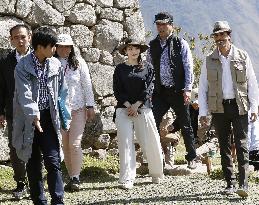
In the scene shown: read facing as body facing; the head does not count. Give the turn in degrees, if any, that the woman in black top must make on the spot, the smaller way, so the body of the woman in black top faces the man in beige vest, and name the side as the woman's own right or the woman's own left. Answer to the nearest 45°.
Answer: approximately 45° to the woman's own left

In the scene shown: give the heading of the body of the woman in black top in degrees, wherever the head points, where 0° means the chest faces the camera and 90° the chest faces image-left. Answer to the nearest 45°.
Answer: approximately 0°

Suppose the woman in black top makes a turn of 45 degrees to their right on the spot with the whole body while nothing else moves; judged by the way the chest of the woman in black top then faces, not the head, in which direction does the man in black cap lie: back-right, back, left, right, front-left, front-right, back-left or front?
back

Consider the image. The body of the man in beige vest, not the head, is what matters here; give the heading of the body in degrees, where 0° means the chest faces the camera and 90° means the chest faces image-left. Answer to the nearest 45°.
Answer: approximately 0°

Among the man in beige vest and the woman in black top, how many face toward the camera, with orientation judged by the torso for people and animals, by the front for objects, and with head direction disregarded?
2

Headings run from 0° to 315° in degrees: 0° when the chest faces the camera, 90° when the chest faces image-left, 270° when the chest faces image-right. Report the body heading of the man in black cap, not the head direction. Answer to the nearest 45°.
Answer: approximately 45°
